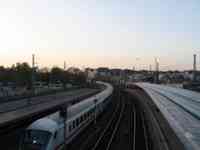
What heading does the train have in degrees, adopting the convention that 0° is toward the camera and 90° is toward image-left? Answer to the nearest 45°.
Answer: approximately 45°
